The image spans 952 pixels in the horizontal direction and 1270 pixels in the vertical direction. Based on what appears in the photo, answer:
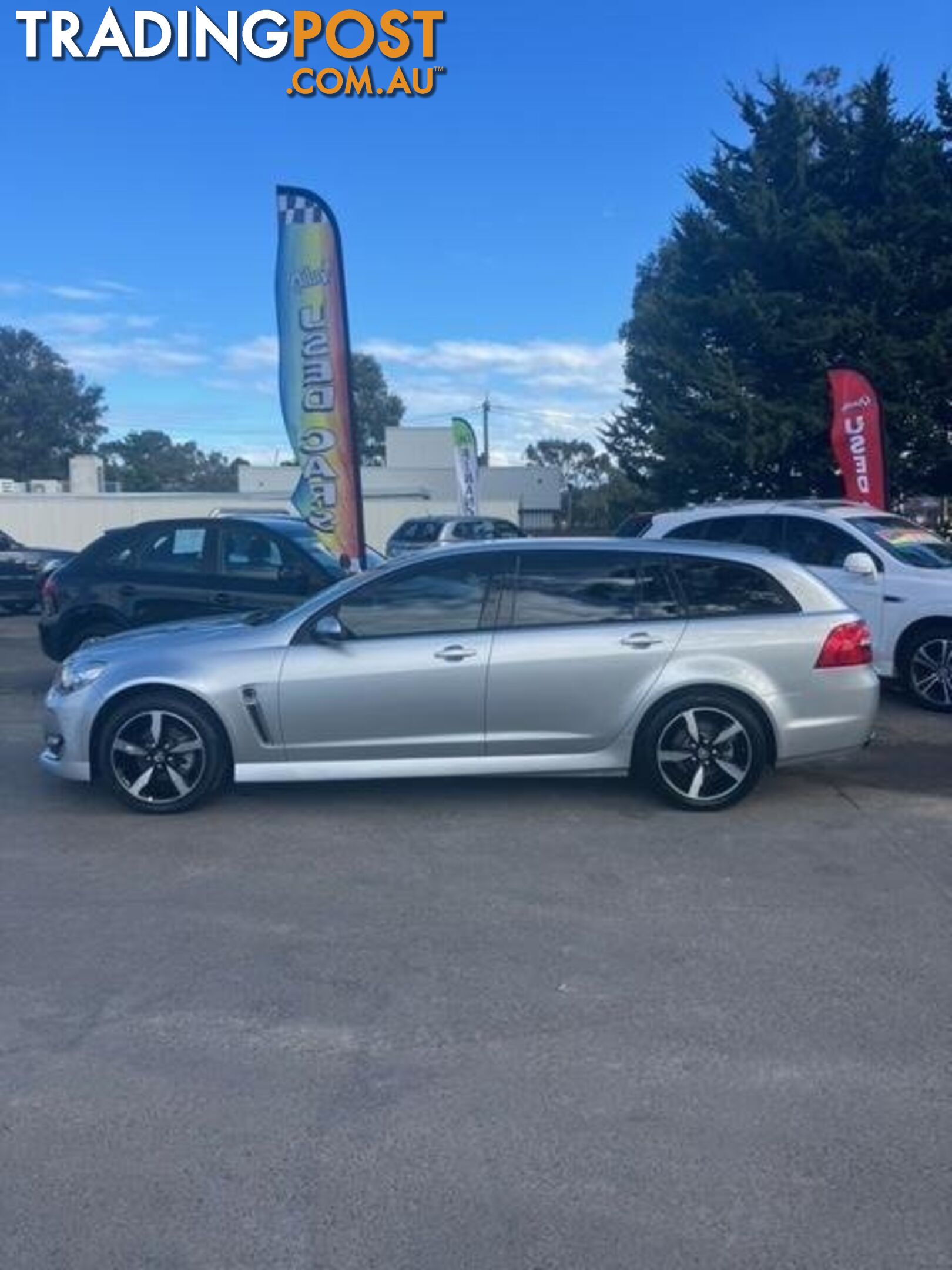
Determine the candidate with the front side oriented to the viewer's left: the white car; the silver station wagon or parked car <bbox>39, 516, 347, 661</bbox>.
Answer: the silver station wagon

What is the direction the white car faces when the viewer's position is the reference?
facing the viewer and to the right of the viewer

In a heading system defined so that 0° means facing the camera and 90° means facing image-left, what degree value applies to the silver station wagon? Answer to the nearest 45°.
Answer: approximately 90°

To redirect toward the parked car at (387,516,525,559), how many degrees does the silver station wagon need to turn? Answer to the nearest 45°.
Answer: approximately 90° to its right

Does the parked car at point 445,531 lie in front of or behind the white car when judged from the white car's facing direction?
behind

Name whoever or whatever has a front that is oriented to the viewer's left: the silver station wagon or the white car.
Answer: the silver station wagon

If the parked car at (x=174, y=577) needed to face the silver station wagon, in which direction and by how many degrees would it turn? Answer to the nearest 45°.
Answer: approximately 45° to its right

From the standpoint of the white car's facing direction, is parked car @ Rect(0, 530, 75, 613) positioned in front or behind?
behind

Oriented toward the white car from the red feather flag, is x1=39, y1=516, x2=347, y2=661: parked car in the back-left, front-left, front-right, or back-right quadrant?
front-right

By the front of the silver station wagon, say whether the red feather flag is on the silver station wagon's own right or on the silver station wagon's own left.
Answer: on the silver station wagon's own right

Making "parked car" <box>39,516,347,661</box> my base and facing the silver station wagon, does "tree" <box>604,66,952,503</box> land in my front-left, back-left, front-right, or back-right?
back-left

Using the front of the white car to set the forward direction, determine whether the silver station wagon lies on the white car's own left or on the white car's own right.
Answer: on the white car's own right

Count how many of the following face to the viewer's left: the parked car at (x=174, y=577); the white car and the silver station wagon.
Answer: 1
